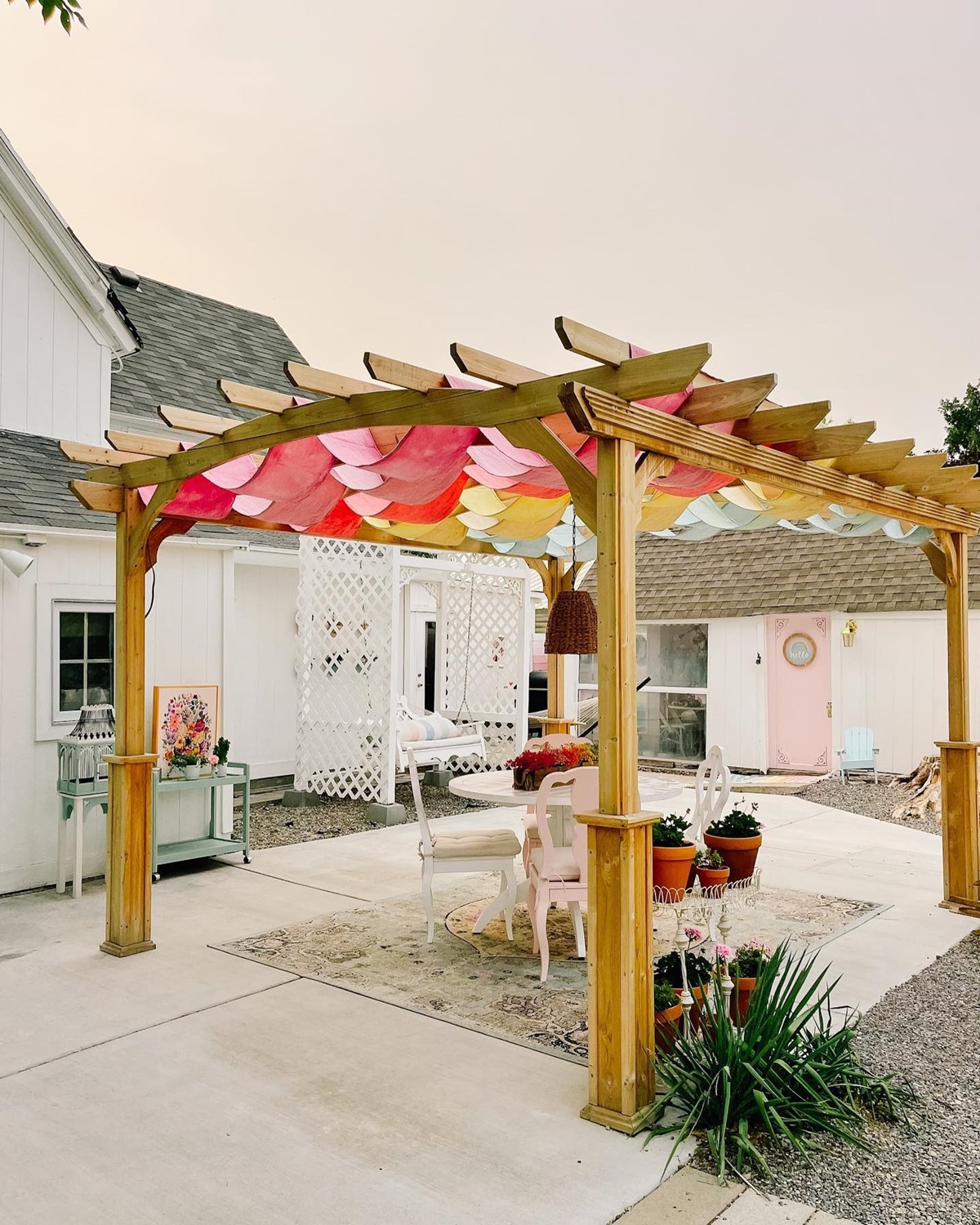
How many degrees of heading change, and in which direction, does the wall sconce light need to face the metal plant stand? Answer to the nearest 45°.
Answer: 0° — it already faces it

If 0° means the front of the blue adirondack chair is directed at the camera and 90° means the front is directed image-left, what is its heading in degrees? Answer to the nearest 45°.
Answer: approximately 0°

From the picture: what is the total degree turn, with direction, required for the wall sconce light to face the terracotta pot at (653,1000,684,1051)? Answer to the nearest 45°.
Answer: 0° — it already faces it

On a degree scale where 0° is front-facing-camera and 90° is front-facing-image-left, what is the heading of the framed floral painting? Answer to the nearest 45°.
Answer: approximately 315°

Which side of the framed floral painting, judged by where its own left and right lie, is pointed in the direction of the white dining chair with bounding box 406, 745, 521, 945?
front

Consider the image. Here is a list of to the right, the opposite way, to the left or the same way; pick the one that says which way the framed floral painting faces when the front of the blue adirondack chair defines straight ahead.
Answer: to the left

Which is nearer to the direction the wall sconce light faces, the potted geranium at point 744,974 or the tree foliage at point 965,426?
the potted geranium

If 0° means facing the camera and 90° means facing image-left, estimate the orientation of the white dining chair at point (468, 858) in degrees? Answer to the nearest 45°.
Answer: approximately 270°
